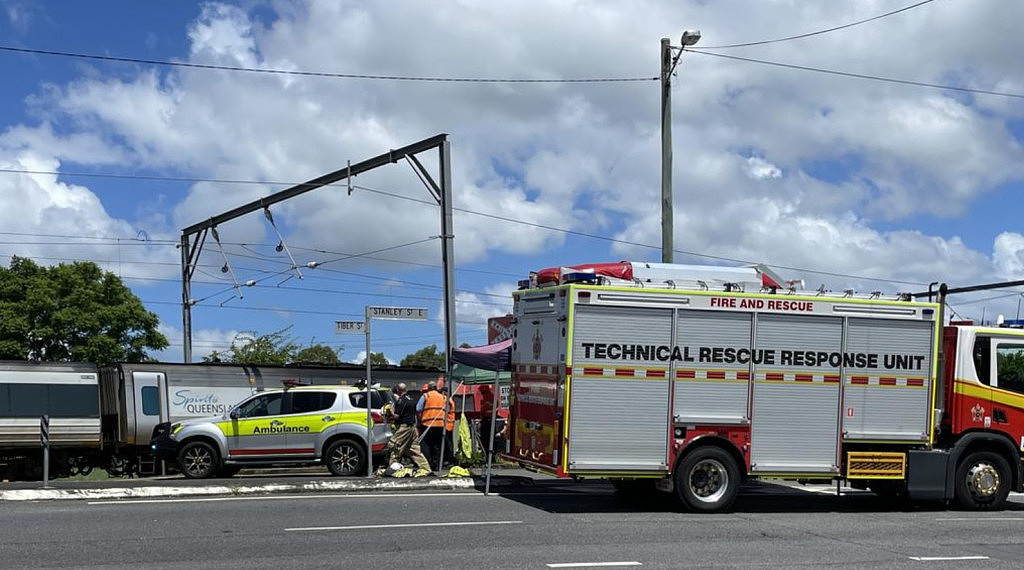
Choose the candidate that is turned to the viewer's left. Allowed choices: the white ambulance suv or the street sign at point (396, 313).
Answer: the white ambulance suv

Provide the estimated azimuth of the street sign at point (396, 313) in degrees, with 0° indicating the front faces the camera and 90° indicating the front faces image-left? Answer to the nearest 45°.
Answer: approximately 0°

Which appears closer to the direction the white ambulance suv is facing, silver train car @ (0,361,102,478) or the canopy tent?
the silver train car

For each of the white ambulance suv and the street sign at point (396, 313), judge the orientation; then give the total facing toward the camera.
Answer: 1

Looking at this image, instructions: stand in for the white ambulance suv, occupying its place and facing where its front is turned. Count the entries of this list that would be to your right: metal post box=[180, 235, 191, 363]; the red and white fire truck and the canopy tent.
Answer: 1

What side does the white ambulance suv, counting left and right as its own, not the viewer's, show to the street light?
back

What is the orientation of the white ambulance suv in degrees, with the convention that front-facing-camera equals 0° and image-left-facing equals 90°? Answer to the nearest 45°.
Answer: approximately 90°

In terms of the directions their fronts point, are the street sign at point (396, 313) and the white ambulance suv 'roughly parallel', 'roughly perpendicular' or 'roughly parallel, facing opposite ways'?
roughly perpendicular

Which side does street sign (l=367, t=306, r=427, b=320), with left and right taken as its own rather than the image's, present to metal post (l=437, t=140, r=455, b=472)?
left

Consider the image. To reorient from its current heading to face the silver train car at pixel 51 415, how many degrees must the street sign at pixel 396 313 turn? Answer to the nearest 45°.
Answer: approximately 135° to its right

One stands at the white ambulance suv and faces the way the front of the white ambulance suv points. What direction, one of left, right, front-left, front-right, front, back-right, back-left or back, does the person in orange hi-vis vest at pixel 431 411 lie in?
back-left

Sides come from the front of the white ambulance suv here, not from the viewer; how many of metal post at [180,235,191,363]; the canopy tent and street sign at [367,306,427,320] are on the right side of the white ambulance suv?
1

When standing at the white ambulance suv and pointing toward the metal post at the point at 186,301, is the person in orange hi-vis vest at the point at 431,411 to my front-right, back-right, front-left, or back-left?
back-right

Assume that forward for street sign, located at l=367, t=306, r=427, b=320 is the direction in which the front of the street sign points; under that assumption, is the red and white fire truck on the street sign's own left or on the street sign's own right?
on the street sign's own left

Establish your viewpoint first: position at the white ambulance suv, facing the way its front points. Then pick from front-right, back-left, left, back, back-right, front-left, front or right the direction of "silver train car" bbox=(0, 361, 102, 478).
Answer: front-right

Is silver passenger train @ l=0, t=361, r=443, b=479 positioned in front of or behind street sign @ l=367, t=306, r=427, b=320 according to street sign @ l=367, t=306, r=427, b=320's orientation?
behind
